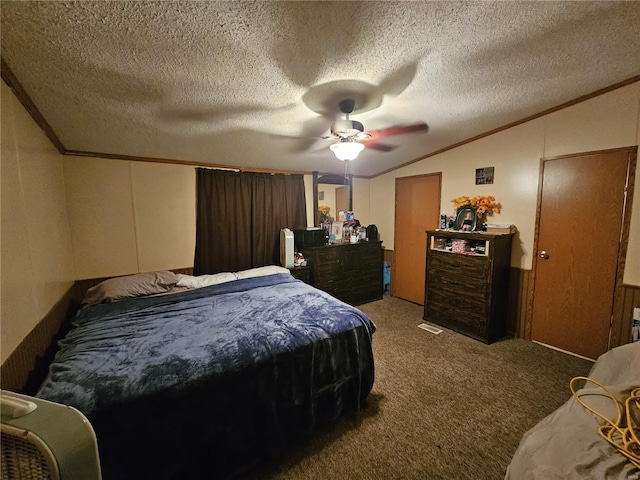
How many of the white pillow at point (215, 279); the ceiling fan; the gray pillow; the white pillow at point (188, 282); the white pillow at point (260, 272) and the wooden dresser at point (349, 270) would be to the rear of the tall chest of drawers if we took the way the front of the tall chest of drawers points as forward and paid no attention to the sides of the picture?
0

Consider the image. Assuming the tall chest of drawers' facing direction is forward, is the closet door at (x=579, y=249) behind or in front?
behind

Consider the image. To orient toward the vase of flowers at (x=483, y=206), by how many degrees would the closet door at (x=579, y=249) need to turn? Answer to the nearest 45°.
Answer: approximately 45° to its right

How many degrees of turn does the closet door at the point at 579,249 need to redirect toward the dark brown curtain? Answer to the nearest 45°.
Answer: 0° — it already faces it

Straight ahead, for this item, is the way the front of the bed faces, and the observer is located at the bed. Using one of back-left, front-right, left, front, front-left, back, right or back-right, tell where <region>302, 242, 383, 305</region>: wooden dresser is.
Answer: left

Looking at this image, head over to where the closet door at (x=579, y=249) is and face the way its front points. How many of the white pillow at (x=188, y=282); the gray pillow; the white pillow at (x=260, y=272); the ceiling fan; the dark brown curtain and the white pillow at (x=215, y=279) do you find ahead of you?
6

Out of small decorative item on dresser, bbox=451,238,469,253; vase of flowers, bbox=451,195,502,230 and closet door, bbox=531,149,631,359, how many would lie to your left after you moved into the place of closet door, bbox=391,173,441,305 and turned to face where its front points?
3

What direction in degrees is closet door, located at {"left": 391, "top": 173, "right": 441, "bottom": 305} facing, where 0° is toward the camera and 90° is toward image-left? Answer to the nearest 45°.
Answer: approximately 45°

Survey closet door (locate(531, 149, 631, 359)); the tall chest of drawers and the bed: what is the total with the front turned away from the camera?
0

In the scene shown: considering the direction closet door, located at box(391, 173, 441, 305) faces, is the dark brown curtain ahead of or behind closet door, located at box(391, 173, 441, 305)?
ahead

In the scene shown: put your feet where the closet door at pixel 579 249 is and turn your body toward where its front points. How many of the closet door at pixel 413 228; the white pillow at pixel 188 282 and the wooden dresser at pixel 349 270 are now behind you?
0

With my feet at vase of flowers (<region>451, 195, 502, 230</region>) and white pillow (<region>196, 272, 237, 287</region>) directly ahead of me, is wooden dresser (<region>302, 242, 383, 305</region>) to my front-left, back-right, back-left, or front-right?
front-right

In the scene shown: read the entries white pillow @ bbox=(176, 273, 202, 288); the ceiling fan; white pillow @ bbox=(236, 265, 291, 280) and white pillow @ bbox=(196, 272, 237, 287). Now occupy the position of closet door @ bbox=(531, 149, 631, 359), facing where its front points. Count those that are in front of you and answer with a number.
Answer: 4

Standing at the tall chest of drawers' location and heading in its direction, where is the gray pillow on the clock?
The gray pillow is roughly at 12 o'clock from the tall chest of drawers.

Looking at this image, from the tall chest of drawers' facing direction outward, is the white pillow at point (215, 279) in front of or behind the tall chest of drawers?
in front

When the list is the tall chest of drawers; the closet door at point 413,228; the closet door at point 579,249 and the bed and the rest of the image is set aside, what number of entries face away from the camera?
0

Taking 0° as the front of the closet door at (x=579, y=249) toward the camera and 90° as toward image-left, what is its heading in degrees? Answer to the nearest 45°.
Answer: approximately 45°

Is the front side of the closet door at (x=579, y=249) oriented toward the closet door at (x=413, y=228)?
no

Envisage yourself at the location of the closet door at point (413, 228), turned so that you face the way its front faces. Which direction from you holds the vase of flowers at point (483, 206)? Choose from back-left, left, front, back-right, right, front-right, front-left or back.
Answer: left

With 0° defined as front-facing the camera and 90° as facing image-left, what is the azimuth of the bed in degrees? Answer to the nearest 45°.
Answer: approximately 315°
